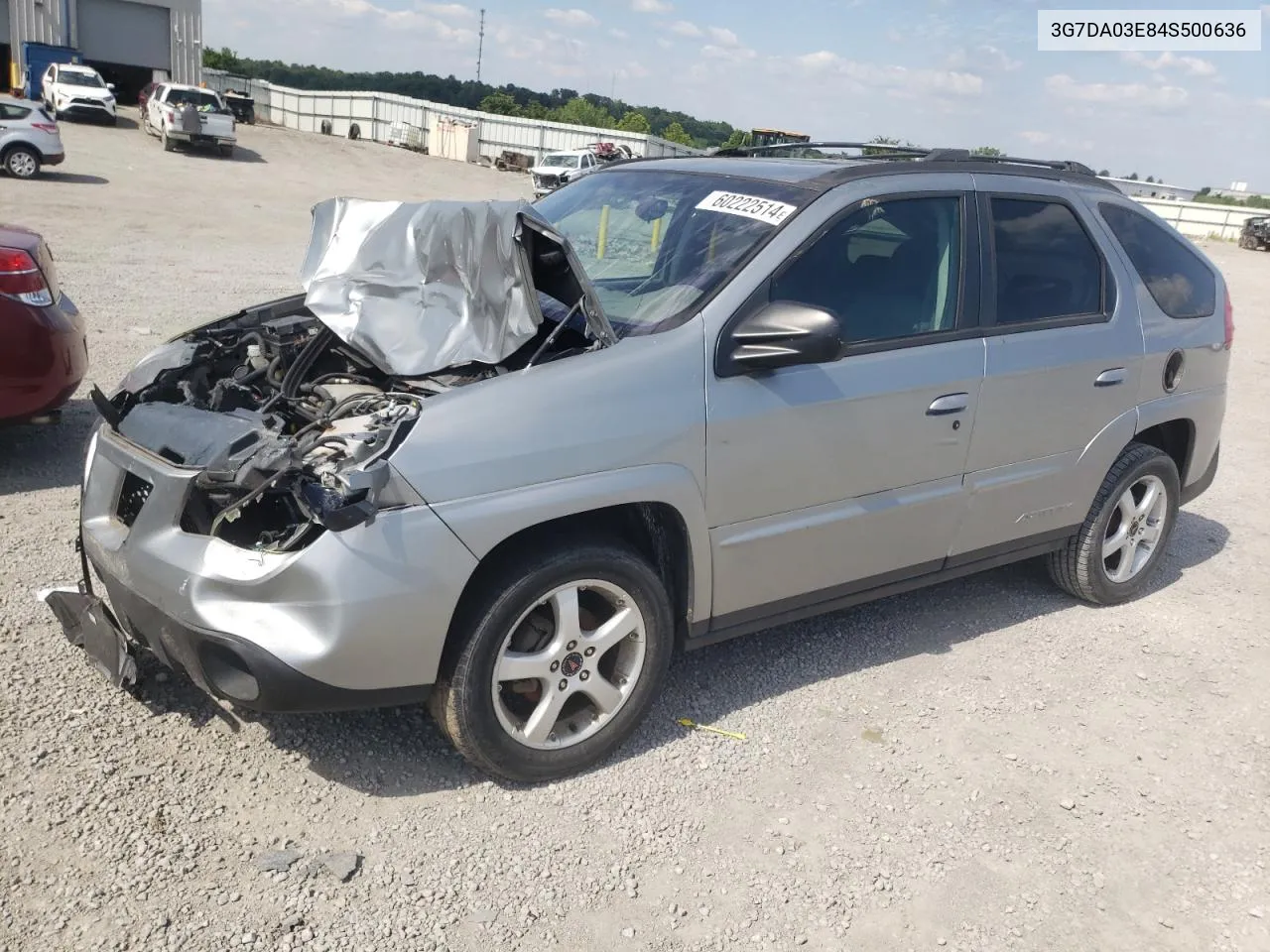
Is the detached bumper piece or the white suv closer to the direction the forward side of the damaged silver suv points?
the detached bumper piece

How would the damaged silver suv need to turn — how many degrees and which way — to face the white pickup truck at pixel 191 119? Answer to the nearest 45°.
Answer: approximately 90° to its right

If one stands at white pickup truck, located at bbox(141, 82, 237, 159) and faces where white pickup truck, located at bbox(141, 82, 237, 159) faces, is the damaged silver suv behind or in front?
behind

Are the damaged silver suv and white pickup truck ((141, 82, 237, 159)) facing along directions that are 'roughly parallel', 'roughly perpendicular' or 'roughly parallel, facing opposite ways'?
roughly perpendicular

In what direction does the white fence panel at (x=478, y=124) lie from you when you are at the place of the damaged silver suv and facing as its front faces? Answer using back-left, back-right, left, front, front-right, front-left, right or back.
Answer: back-right

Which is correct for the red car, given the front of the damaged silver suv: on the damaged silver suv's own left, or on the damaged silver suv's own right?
on the damaged silver suv's own right

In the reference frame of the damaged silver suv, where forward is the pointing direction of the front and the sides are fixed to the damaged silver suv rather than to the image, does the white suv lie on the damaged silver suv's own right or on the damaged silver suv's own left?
on the damaged silver suv's own right

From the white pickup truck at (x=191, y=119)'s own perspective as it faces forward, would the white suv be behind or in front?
in front

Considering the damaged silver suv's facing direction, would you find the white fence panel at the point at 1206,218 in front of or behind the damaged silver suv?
behind

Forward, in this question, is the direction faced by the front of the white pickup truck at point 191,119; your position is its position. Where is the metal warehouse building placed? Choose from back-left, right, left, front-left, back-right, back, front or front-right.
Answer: front-right

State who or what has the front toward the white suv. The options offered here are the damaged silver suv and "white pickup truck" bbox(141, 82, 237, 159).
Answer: the white pickup truck

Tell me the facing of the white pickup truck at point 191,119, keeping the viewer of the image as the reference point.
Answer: facing away from the viewer and to the left of the viewer
